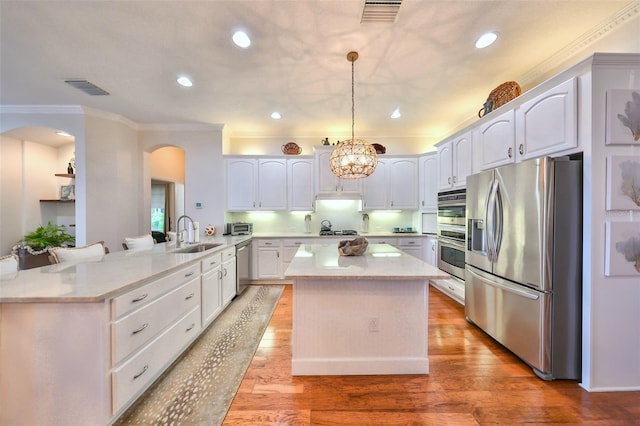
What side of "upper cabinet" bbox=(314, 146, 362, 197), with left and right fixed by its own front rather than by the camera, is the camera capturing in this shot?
front

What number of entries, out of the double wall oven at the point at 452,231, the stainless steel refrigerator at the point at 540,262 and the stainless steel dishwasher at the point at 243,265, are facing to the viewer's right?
1

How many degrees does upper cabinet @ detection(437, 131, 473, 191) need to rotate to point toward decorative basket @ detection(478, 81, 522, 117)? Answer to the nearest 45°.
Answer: approximately 90° to its left

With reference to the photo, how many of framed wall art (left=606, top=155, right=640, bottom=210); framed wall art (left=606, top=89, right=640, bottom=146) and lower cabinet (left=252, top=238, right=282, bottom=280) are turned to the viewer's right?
0

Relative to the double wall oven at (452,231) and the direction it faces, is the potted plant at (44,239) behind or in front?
in front

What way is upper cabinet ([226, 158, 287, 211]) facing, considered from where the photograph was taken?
facing the viewer

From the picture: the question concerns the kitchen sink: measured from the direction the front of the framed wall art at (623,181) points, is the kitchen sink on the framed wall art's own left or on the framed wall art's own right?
on the framed wall art's own right

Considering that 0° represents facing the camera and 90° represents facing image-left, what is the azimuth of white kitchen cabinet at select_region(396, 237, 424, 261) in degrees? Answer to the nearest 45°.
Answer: approximately 0°

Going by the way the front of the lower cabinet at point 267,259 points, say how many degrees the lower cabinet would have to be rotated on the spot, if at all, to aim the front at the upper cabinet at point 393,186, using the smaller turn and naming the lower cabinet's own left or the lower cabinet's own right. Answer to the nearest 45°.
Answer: approximately 90° to the lower cabinet's own left

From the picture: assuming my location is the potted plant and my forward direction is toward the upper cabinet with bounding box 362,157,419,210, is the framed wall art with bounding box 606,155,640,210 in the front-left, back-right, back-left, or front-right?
front-right
